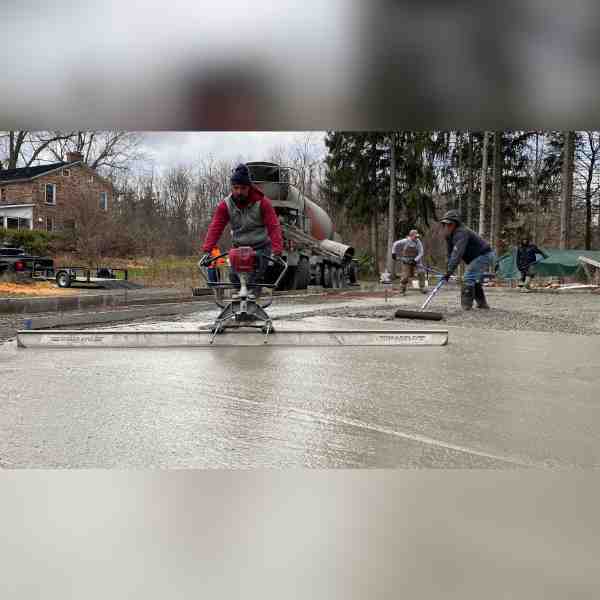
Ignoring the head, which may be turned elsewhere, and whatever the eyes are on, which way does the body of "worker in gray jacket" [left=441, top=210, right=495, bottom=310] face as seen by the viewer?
to the viewer's left

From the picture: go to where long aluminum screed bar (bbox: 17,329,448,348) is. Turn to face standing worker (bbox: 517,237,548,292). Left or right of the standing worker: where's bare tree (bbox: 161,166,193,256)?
left

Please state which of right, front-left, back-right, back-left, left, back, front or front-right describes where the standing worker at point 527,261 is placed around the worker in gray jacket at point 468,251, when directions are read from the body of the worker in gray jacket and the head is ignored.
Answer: right

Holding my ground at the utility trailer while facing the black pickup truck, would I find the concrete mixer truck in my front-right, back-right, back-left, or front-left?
back-right
